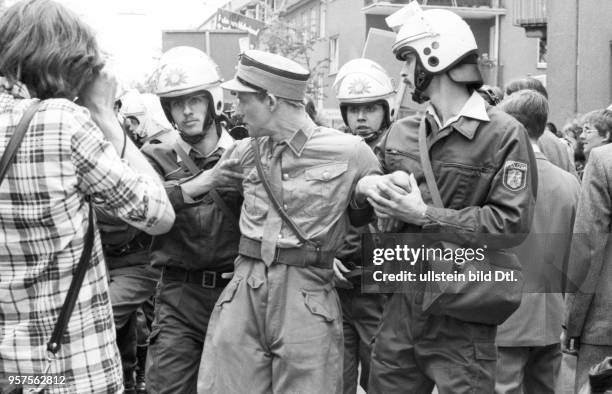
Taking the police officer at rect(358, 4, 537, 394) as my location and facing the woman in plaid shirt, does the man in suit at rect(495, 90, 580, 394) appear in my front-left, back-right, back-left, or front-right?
back-right

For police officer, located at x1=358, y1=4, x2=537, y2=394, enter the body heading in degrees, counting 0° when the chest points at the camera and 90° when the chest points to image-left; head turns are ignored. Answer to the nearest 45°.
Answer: approximately 45°

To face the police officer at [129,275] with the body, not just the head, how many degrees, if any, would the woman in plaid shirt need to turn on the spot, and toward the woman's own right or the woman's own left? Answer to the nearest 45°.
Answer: approximately 45° to the woman's own left

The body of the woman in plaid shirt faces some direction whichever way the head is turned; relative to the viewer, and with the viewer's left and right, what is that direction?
facing away from the viewer and to the right of the viewer

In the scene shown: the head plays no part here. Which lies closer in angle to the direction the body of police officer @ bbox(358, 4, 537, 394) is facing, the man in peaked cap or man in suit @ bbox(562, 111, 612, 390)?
the man in peaked cap
